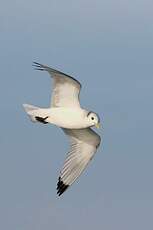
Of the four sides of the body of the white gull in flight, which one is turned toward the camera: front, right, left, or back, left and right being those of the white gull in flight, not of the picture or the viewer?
right
